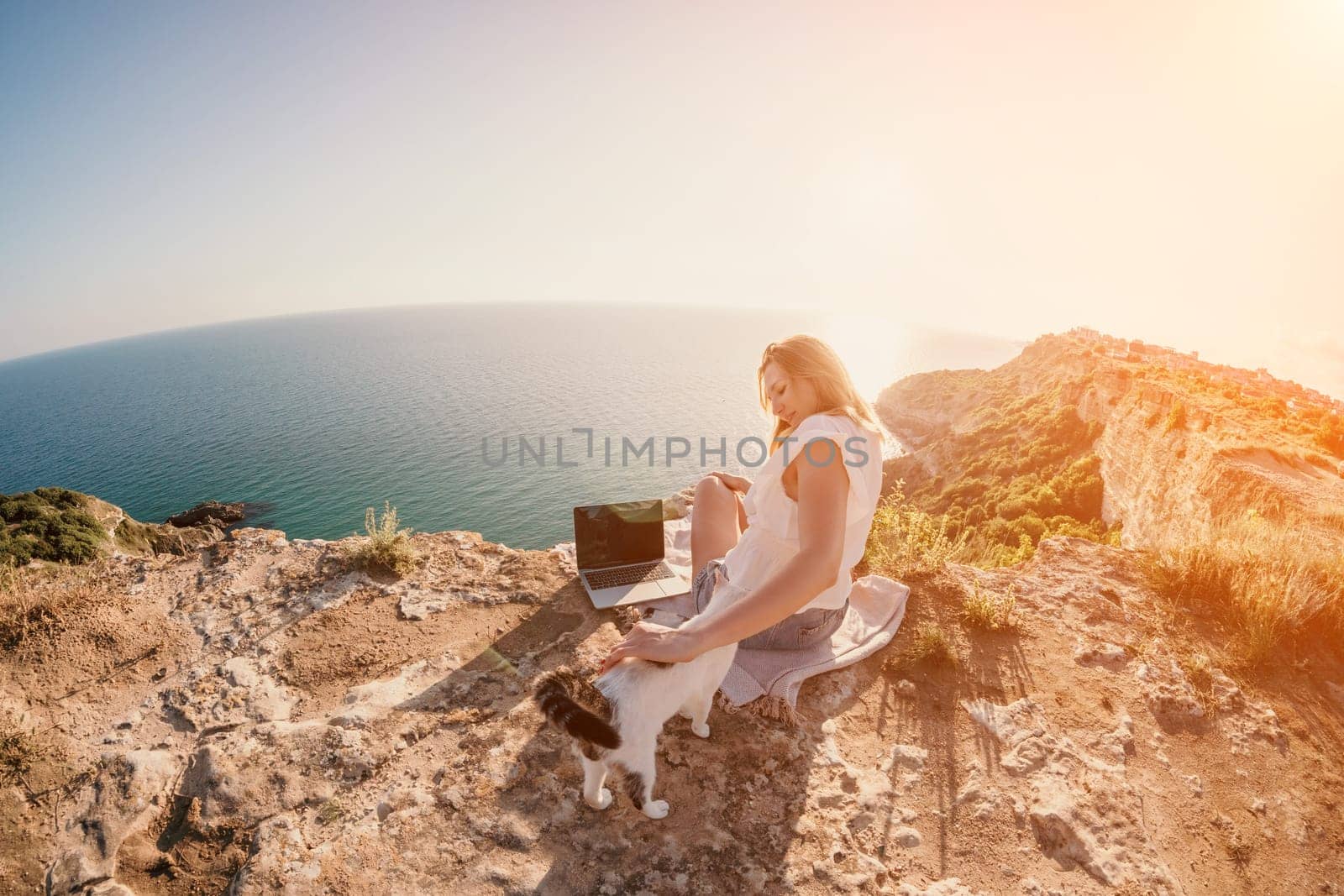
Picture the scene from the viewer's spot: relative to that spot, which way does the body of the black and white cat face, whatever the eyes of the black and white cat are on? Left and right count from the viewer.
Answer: facing away from the viewer and to the right of the viewer

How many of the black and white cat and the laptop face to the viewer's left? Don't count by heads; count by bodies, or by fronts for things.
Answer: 0

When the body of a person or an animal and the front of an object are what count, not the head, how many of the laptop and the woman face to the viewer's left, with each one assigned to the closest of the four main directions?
1

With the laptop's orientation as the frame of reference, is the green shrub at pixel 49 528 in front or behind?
behind

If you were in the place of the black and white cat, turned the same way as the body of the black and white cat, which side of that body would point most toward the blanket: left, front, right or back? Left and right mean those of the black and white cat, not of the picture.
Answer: front

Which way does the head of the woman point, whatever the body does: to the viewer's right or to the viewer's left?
to the viewer's left

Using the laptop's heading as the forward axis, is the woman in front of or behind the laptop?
in front

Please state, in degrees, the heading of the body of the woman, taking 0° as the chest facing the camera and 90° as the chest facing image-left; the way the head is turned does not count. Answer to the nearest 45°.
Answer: approximately 90°

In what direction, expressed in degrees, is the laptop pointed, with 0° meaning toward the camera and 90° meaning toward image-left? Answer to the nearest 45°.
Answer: approximately 315°

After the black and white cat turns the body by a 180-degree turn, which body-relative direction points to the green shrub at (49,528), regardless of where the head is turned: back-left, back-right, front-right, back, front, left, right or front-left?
right

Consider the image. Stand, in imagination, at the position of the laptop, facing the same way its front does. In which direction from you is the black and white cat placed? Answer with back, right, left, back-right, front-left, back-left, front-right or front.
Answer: front-right

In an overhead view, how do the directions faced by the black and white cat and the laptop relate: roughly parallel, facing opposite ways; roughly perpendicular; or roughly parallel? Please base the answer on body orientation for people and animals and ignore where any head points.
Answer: roughly perpendicular
